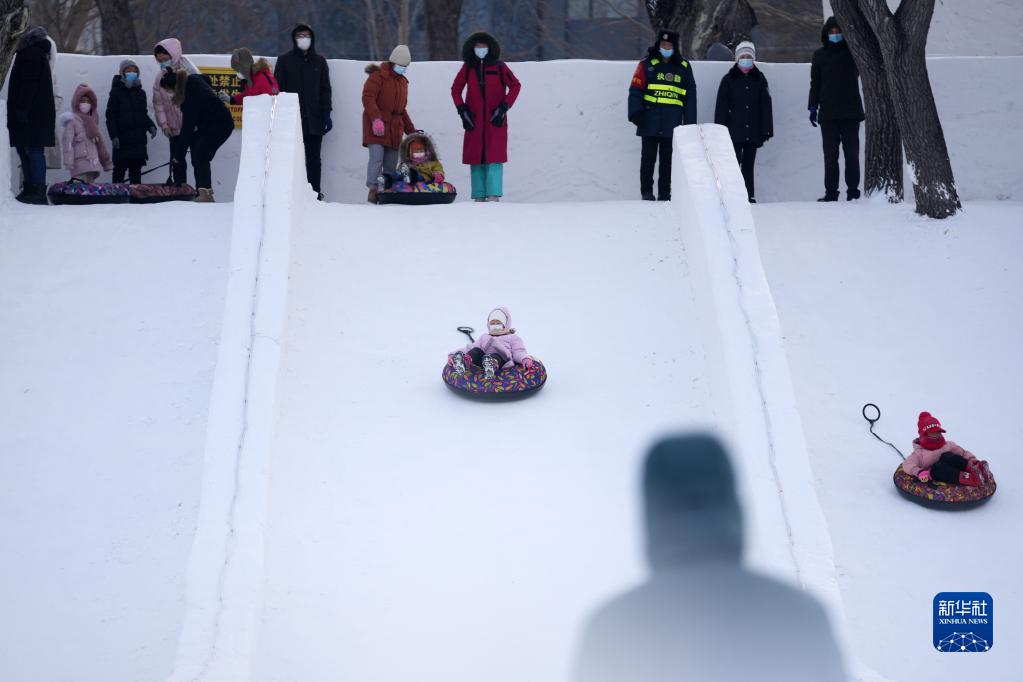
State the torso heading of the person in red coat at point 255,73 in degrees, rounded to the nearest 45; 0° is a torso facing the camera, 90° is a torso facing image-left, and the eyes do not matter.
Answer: approximately 90°

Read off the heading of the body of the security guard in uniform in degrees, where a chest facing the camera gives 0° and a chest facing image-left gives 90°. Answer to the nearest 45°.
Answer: approximately 0°

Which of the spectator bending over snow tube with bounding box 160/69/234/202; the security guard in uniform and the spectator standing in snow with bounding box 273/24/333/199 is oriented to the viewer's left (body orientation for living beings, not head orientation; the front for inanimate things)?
the spectator bending over snow tube with bounding box 160/69/234/202

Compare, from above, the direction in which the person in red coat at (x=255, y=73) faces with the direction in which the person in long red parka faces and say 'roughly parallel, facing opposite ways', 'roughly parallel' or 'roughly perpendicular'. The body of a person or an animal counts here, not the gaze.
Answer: roughly perpendicular

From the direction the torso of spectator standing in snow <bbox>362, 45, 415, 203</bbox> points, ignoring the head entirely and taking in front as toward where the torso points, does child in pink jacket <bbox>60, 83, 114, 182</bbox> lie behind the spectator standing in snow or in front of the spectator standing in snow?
behind

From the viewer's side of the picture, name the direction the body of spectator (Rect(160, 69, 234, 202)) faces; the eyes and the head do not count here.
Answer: to the viewer's left

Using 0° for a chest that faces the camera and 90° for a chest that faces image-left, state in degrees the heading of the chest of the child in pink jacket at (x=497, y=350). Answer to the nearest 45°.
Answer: approximately 45°
